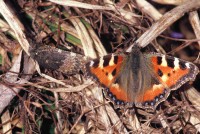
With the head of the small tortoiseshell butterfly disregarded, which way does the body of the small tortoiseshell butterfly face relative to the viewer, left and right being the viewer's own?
facing away from the viewer
